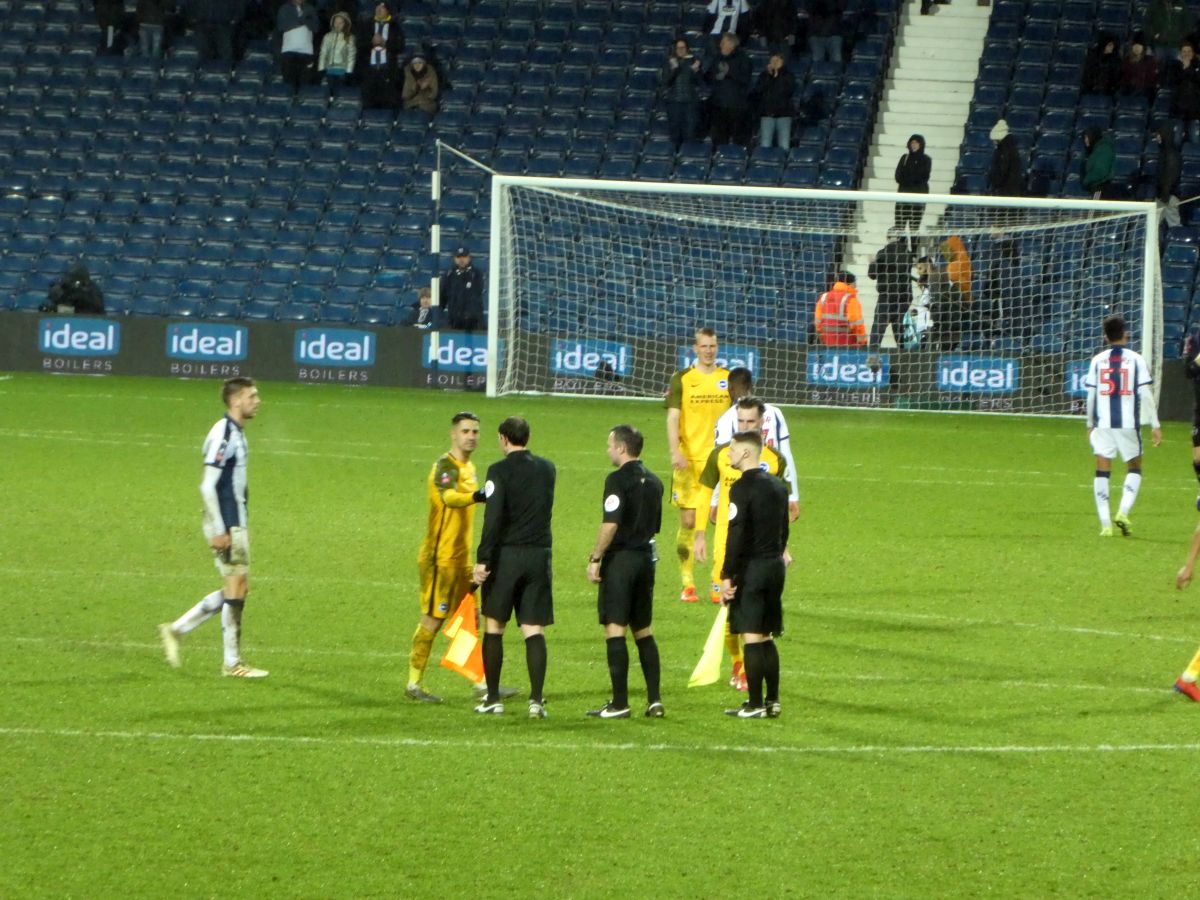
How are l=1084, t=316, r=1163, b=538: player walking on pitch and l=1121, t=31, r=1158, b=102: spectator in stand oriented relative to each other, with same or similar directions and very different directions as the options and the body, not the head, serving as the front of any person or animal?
very different directions

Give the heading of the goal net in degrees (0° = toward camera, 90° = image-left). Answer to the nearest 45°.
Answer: approximately 0°

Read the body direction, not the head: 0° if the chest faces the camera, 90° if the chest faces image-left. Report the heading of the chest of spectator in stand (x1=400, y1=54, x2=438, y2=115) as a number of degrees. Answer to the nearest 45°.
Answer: approximately 0°

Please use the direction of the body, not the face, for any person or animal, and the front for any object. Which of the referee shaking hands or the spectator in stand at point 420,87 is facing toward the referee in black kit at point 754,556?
the spectator in stand

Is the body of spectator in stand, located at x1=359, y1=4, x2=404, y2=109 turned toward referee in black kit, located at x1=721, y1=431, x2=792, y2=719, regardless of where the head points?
yes

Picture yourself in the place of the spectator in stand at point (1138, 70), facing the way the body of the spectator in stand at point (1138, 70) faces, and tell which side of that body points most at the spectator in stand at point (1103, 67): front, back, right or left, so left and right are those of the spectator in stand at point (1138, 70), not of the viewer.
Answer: right

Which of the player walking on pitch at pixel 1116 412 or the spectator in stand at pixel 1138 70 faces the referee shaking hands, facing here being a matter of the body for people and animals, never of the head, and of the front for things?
the spectator in stand

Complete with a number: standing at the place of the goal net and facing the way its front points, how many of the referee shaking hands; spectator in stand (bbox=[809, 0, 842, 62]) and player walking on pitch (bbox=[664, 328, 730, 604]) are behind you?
1
